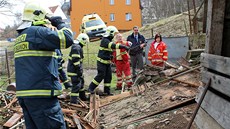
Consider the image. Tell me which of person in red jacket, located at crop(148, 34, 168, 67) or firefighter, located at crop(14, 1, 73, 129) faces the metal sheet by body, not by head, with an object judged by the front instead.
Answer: the firefighter

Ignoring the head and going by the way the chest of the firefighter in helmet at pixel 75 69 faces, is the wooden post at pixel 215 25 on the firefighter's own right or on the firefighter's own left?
on the firefighter's own right

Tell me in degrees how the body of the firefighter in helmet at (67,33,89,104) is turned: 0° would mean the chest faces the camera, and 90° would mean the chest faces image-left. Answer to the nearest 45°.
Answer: approximately 270°

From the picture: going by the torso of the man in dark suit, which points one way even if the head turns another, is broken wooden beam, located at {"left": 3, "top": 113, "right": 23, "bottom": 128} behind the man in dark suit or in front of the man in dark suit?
in front

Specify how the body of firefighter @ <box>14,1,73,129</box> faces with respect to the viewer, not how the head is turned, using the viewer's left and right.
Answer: facing away from the viewer and to the right of the viewer

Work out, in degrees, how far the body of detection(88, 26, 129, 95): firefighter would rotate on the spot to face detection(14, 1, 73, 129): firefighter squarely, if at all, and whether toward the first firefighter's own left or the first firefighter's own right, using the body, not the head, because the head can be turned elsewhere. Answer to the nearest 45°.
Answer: approximately 90° to the first firefighter's own right

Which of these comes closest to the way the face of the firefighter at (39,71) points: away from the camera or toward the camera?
away from the camera

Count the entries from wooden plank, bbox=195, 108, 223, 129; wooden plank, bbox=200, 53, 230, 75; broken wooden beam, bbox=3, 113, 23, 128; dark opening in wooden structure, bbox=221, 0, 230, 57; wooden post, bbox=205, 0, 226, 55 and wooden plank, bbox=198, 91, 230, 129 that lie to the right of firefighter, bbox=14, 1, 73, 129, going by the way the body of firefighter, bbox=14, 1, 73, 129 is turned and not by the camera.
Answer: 5

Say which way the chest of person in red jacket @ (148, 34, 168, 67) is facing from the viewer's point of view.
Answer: toward the camera

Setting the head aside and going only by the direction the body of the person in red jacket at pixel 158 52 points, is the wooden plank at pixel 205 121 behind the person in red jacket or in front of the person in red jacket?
in front

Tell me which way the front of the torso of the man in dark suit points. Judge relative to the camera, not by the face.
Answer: toward the camera
